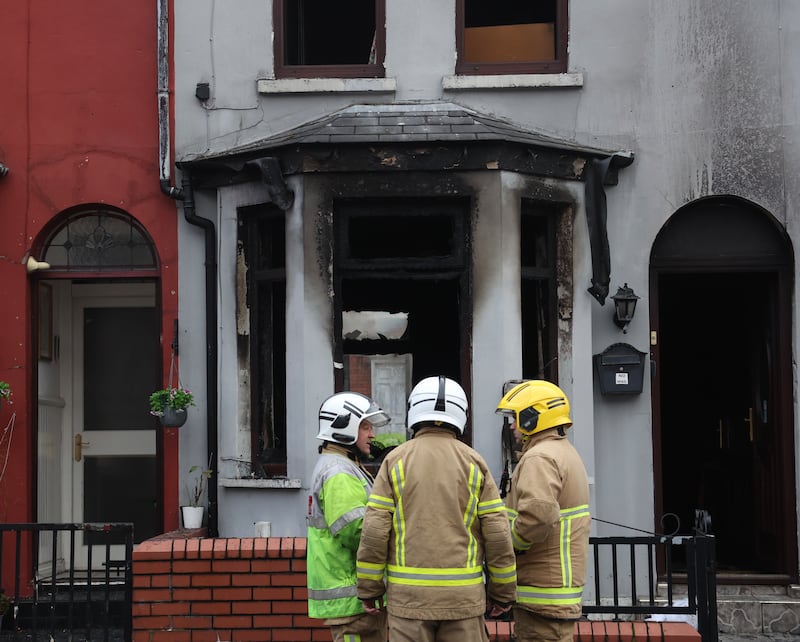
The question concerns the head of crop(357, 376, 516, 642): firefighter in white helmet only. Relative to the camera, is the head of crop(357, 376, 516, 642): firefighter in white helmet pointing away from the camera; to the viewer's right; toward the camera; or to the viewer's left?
away from the camera

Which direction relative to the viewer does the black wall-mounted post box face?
toward the camera

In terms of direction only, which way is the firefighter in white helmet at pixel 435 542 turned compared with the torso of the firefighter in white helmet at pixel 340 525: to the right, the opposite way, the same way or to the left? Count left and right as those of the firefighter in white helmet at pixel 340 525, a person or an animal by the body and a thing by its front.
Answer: to the left

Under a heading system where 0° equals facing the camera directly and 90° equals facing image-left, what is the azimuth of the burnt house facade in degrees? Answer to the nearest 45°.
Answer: approximately 0°

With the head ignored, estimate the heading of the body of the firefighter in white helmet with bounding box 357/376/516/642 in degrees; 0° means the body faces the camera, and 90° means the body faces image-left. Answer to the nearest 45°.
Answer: approximately 180°

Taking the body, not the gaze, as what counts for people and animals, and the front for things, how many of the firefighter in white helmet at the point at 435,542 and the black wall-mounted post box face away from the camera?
1

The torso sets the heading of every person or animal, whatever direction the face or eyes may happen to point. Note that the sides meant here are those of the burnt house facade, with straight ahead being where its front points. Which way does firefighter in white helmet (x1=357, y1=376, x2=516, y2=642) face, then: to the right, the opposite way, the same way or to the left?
the opposite way

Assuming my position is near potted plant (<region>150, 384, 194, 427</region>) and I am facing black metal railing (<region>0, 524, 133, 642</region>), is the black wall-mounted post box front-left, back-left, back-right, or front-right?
back-left

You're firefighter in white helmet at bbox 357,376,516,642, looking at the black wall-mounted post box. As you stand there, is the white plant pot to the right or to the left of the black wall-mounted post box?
left

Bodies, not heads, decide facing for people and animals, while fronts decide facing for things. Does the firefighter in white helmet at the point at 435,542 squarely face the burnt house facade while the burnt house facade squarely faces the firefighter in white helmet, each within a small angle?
yes

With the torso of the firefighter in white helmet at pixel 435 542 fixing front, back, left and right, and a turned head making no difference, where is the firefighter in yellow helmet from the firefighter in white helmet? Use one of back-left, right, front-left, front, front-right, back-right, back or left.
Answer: front-right

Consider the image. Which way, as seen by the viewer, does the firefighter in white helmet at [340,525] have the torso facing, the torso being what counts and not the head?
to the viewer's right

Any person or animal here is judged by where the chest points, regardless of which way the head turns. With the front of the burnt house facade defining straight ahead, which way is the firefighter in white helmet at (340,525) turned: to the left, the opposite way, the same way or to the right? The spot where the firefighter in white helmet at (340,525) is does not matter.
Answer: to the left

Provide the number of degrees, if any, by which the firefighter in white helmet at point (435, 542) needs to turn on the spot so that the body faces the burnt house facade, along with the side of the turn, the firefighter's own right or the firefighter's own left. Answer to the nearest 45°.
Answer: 0° — they already face it

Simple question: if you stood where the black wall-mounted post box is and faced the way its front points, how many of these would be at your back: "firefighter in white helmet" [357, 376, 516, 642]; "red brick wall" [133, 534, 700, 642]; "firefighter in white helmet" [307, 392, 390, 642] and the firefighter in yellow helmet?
0

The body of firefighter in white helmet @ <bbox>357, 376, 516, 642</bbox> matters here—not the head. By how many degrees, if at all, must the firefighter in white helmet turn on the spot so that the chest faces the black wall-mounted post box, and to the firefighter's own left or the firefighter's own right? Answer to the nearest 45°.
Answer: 0° — they already face it

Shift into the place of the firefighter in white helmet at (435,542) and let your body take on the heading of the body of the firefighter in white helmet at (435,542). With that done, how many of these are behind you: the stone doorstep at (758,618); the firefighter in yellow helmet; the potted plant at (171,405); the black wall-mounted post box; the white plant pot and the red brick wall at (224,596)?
0

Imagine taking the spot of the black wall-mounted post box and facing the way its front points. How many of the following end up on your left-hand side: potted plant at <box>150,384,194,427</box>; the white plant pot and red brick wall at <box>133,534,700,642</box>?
0

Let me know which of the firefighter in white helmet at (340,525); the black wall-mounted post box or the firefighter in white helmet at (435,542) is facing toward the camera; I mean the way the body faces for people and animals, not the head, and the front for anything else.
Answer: the black wall-mounted post box
